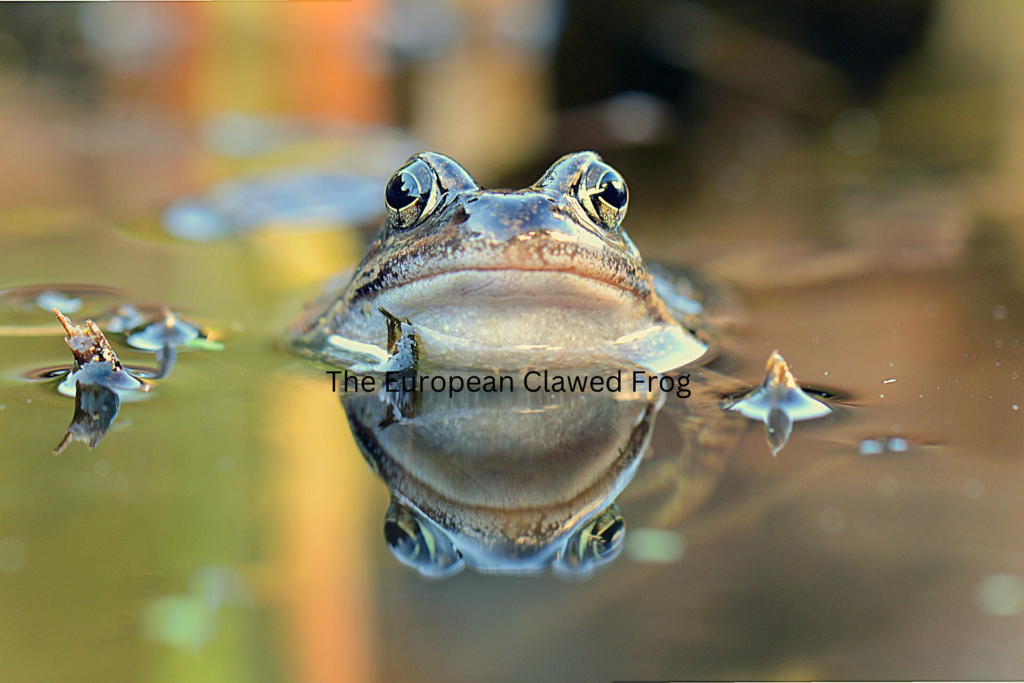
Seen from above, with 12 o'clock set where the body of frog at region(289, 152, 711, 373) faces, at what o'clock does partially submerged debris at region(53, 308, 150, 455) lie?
The partially submerged debris is roughly at 3 o'clock from the frog.

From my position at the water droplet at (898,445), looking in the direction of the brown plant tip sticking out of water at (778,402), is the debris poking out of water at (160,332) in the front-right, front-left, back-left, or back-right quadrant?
front-left

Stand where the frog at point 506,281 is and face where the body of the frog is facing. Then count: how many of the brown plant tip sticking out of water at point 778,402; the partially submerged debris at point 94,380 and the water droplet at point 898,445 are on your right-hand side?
1

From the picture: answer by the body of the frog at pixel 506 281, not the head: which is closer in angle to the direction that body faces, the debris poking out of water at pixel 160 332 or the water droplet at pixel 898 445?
the water droplet

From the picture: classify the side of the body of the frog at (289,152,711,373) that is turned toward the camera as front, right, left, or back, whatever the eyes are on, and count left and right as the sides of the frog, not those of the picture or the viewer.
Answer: front

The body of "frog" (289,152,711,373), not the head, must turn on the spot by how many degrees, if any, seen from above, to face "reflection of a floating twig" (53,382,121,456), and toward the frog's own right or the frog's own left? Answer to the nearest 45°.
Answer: approximately 90° to the frog's own right

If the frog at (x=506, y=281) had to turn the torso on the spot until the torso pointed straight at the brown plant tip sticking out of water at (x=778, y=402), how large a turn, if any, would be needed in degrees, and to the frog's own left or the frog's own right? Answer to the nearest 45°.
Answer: approximately 90° to the frog's own left

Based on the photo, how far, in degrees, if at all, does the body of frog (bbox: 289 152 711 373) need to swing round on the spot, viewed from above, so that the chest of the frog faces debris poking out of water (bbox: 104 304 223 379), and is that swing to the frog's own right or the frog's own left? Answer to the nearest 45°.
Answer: approximately 135° to the frog's own right

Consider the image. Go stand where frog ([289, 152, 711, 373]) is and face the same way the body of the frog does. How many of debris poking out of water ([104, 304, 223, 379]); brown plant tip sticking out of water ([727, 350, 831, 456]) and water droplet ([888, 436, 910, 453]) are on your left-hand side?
2
